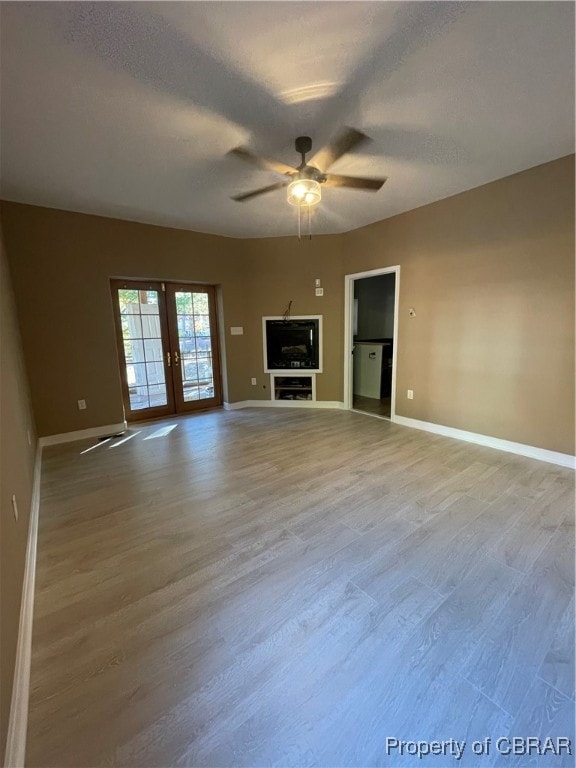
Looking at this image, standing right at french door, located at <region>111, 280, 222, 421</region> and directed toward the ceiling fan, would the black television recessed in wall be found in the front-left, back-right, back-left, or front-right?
front-left

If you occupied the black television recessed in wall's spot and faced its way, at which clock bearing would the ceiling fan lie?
The ceiling fan is roughly at 12 o'clock from the black television recessed in wall.

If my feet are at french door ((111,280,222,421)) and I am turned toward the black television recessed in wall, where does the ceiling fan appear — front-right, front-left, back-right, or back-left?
front-right

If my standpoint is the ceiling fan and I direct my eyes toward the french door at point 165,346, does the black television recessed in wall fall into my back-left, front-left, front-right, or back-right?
front-right

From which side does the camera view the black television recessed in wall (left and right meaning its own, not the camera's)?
front

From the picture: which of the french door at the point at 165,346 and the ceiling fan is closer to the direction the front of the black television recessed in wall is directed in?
the ceiling fan

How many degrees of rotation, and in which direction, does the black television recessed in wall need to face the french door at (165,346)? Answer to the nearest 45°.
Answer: approximately 90° to its right
